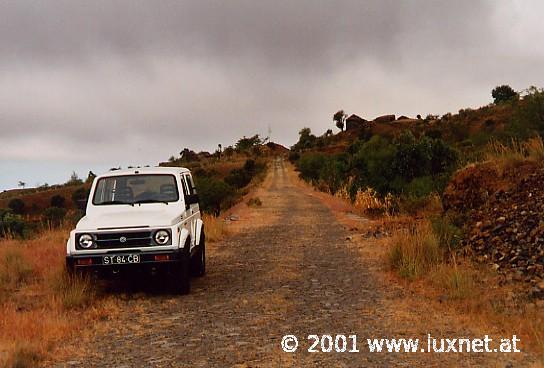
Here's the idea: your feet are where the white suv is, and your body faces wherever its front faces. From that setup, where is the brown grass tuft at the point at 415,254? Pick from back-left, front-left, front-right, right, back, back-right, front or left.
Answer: left

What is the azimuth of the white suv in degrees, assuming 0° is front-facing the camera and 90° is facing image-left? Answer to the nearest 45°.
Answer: approximately 0°

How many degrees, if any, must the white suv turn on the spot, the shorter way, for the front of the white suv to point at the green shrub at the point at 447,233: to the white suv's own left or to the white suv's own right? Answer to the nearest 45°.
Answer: approximately 90° to the white suv's own left

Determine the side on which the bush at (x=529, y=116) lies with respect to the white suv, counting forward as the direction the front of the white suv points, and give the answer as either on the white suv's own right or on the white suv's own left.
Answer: on the white suv's own left

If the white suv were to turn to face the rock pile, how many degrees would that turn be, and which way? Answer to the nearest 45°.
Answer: approximately 90° to its left

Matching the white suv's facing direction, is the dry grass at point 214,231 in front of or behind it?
behind
